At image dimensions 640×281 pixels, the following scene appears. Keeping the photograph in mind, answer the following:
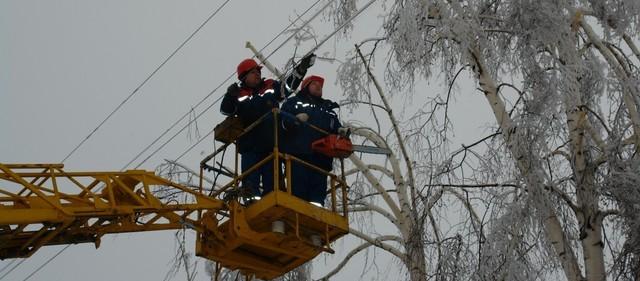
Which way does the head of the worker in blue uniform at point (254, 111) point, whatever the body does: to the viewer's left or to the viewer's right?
to the viewer's right

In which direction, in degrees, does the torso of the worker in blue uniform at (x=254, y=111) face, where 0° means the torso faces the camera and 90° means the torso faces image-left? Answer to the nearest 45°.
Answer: approximately 315°

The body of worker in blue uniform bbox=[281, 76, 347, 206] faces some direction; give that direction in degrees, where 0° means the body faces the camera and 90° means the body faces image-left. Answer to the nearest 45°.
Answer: approximately 315°

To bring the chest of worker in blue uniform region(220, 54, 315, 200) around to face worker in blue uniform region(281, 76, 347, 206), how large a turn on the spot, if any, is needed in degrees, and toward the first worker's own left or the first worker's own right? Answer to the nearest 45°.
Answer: approximately 45° to the first worker's own left
